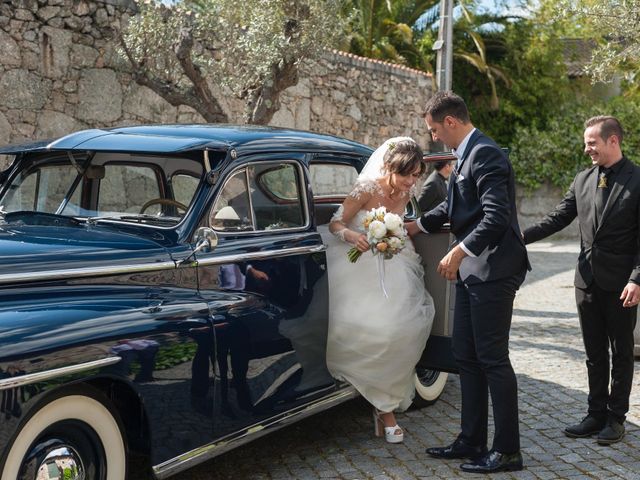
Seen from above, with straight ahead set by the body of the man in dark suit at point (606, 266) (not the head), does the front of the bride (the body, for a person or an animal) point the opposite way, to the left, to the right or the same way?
to the left

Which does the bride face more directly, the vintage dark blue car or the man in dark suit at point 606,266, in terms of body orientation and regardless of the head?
the man in dark suit

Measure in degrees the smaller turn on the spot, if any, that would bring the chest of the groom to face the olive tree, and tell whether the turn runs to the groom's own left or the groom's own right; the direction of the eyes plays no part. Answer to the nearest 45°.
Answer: approximately 45° to the groom's own right

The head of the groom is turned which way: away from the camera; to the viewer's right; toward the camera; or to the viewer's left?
to the viewer's left

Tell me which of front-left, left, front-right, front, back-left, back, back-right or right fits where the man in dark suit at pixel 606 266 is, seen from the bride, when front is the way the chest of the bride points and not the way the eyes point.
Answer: front-left

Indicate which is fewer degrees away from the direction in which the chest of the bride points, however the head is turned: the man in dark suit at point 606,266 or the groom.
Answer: the groom

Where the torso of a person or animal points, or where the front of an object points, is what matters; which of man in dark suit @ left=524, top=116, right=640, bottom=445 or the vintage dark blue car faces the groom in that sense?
the man in dark suit

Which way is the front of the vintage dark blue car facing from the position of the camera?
facing the viewer and to the left of the viewer

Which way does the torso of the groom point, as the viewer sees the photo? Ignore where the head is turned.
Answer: to the viewer's left

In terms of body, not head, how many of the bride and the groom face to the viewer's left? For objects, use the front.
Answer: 1

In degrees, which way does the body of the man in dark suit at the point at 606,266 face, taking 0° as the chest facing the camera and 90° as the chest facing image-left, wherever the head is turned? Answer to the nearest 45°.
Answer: approximately 45°

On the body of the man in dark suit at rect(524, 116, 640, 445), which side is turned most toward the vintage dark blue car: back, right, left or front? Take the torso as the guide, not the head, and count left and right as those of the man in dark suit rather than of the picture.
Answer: right

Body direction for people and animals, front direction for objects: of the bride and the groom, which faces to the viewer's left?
the groom

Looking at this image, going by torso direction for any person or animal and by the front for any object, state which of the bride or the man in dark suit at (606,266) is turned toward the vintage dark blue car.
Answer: the man in dark suit

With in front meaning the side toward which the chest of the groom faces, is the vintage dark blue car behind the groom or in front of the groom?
in front

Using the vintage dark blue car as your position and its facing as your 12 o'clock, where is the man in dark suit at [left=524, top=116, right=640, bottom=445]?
The man in dark suit is roughly at 7 o'clock from the vintage dark blue car.
